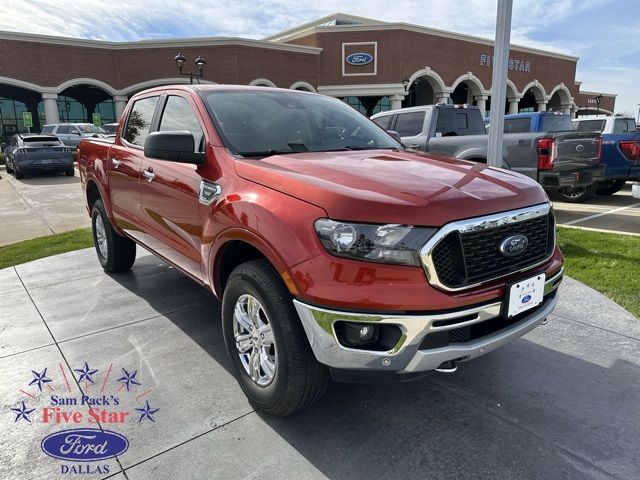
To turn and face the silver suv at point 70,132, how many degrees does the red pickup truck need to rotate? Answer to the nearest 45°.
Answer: approximately 180°

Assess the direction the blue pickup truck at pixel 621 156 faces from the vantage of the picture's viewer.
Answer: facing away from the viewer and to the left of the viewer

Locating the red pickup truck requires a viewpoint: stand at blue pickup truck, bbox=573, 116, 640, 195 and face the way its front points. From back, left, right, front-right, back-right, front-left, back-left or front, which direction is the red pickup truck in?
back-left

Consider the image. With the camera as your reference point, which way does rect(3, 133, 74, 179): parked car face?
facing away from the viewer and to the left of the viewer

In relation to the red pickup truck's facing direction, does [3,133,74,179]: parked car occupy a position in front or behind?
behind
